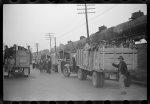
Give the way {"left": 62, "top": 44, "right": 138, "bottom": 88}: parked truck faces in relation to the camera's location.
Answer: facing away from the viewer and to the left of the viewer

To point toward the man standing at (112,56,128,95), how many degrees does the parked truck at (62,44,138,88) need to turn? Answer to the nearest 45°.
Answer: approximately 135° to its right

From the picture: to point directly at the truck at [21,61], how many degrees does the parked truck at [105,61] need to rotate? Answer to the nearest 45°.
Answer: approximately 45° to its left

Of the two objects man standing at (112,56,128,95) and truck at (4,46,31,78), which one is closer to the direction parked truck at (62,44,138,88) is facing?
the truck
